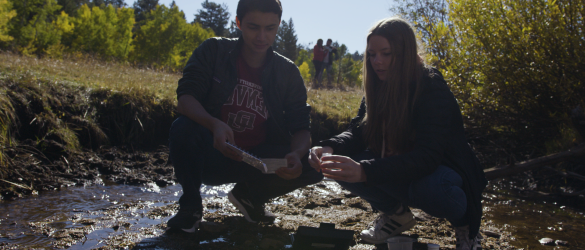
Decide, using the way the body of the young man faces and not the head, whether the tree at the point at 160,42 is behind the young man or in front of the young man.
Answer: behind

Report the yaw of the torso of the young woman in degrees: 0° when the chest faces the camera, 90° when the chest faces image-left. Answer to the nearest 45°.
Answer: approximately 45°

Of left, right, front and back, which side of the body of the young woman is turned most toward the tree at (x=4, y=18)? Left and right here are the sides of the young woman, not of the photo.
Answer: right

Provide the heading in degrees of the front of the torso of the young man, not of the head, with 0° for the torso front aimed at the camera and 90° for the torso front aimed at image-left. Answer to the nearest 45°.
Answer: approximately 0°

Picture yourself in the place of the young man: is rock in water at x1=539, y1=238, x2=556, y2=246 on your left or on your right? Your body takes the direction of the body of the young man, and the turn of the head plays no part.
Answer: on your left

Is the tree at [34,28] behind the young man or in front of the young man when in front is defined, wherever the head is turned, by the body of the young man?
behind

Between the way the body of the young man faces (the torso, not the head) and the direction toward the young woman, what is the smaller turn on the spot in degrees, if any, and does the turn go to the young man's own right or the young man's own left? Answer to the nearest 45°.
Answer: approximately 45° to the young man's own left

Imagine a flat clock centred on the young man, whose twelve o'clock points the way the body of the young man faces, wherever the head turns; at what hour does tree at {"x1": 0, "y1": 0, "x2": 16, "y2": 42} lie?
The tree is roughly at 5 o'clock from the young man.

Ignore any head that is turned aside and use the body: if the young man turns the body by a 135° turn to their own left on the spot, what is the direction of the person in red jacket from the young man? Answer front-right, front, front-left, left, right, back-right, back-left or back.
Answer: front-left
